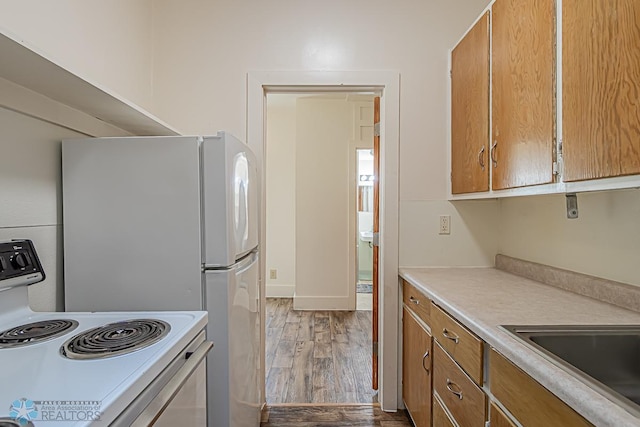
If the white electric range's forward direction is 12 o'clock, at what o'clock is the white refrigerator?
The white refrigerator is roughly at 8 o'clock from the white electric range.

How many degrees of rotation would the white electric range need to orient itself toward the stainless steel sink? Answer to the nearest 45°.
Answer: approximately 45° to its left

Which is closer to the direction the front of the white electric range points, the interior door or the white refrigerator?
the interior door

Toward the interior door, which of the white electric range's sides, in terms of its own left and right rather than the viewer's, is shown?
left

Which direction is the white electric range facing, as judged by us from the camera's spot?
facing the viewer and to the right of the viewer

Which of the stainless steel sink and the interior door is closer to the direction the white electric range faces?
the stainless steel sink

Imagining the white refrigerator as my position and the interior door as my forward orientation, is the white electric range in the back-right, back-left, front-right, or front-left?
back-right

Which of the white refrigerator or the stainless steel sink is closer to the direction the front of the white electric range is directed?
the stainless steel sink

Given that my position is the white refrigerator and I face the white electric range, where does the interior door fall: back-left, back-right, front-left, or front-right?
back-left
